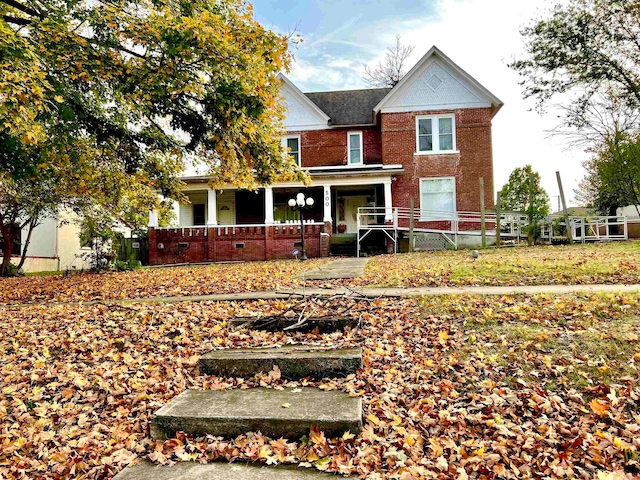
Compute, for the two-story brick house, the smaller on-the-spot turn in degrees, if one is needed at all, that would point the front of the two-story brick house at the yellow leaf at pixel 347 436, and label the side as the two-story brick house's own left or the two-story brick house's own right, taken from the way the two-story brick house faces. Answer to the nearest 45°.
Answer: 0° — it already faces it

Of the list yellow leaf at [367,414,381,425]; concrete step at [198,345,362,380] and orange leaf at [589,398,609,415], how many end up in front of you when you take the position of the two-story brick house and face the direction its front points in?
3

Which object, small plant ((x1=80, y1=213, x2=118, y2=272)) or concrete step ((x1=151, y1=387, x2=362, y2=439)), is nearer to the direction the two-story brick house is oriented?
the concrete step

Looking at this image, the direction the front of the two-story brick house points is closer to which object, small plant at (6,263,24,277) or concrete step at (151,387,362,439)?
the concrete step

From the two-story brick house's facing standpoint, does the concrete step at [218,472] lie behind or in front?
in front

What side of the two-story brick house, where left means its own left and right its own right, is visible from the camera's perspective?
front

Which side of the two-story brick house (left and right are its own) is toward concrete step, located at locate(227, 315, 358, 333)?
front

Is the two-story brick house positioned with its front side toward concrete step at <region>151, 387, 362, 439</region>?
yes

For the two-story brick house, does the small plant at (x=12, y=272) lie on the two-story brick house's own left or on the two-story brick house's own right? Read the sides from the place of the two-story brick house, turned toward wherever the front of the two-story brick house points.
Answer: on the two-story brick house's own right

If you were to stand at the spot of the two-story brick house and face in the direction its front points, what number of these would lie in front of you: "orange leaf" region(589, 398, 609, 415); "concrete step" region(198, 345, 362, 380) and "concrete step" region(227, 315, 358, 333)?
3

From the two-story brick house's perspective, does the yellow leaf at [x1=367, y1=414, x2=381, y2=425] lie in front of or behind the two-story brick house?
in front
